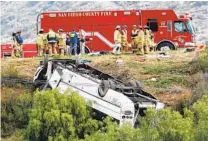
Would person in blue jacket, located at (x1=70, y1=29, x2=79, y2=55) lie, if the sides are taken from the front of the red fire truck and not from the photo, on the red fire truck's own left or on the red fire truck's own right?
on the red fire truck's own right

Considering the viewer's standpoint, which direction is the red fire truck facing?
facing to the right of the viewer

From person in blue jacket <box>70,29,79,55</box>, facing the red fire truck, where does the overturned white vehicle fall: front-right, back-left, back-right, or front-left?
back-right

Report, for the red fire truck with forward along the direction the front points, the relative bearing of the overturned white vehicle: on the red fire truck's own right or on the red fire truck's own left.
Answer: on the red fire truck's own right

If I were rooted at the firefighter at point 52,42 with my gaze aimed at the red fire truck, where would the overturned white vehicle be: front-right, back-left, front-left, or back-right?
back-right

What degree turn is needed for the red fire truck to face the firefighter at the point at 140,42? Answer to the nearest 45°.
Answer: approximately 90° to its right

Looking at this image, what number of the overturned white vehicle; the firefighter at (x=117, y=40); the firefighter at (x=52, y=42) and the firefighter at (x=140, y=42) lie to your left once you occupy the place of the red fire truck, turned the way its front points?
0

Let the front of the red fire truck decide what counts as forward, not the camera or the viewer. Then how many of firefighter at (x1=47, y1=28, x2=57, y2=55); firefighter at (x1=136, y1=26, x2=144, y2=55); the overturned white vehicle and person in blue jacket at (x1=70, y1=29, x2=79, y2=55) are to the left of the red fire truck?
0

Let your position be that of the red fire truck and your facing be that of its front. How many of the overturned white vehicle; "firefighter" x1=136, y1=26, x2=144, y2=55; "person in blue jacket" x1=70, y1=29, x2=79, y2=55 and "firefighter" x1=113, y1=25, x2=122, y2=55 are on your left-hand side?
0

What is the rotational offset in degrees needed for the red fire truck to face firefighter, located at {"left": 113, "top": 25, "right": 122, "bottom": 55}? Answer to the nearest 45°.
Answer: approximately 90° to its right

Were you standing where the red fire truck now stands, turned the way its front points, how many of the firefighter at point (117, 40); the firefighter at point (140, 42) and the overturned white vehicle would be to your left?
0

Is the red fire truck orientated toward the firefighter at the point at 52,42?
no

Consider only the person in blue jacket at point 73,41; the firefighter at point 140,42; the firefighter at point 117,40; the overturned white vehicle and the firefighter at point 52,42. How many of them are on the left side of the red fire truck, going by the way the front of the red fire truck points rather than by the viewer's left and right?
0
